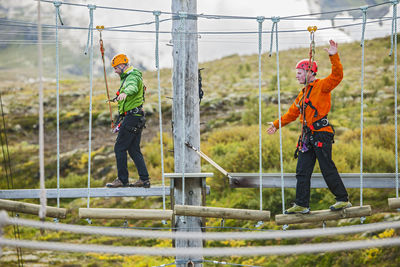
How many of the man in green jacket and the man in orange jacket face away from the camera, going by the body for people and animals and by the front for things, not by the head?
0

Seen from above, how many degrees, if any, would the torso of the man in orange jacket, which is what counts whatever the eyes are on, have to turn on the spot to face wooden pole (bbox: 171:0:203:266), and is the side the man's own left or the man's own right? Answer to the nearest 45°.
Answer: approximately 45° to the man's own right

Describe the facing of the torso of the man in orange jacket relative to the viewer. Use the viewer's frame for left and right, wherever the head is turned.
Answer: facing the viewer and to the left of the viewer

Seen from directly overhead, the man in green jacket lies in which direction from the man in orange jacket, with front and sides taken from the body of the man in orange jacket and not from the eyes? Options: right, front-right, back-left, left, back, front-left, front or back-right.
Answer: front-right

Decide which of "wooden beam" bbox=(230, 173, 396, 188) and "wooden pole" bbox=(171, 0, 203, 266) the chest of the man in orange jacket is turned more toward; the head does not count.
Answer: the wooden pole

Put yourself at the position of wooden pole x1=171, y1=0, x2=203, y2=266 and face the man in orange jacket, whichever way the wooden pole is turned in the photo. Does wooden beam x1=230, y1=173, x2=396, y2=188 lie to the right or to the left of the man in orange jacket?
left
